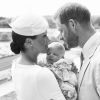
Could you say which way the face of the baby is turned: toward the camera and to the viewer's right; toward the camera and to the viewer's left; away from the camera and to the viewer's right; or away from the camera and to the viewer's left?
toward the camera and to the viewer's left

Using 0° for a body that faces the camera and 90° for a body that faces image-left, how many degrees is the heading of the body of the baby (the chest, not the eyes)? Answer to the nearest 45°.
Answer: approximately 45°

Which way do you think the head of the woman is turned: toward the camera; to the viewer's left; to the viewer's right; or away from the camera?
to the viewer's right

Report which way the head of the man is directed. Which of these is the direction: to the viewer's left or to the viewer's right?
to the viewer's left
